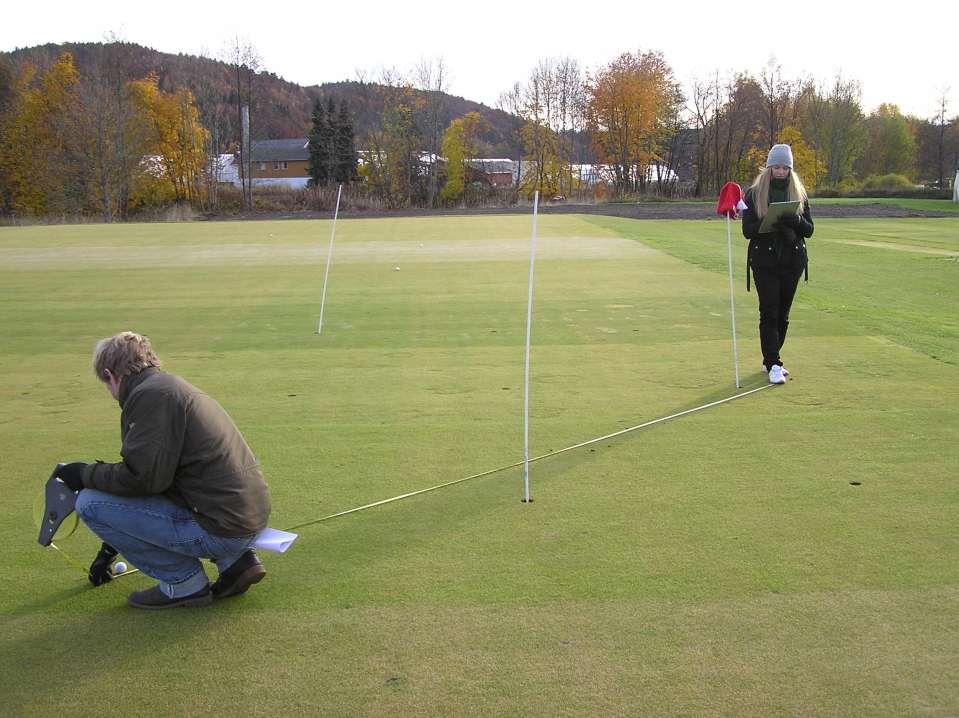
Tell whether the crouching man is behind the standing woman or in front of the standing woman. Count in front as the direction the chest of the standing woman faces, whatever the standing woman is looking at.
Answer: in front

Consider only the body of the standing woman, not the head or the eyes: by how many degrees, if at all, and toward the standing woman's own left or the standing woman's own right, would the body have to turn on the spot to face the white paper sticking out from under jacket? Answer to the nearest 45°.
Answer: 0° — they already face it

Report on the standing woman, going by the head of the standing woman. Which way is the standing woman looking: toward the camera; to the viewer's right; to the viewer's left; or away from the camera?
toward the camera

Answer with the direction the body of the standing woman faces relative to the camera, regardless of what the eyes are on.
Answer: toward the camera
